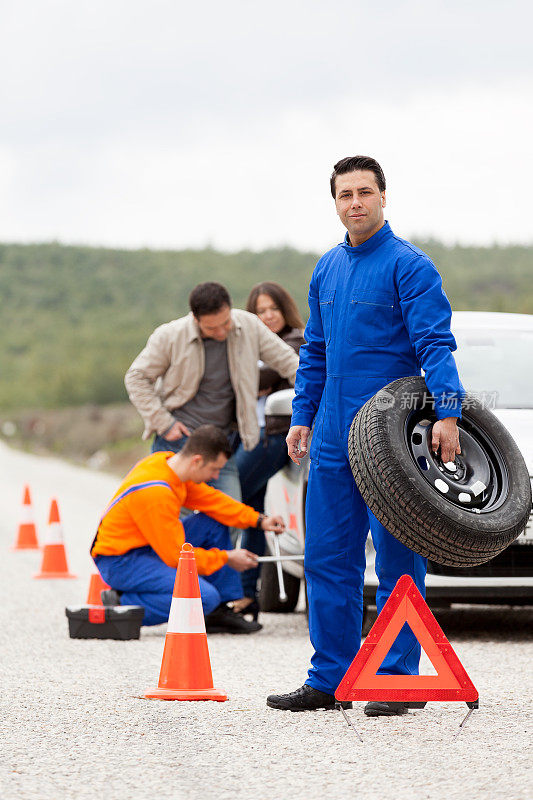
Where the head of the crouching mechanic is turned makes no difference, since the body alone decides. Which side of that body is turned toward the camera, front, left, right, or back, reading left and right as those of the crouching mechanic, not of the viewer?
right

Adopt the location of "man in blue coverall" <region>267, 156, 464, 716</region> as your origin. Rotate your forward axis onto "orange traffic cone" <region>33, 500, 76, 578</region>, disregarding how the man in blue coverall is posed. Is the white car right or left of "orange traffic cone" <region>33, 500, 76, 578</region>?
right

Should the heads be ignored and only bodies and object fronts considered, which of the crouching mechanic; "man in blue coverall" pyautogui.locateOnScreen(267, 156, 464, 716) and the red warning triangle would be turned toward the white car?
the crouching mechanic

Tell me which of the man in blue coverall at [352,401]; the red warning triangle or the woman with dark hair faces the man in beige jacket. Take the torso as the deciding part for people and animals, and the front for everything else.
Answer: the woman with dark hair

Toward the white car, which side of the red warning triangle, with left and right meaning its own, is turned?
back

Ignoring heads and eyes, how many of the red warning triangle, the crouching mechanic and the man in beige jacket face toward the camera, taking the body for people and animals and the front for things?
2

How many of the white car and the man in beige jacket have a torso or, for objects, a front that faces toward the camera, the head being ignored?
2

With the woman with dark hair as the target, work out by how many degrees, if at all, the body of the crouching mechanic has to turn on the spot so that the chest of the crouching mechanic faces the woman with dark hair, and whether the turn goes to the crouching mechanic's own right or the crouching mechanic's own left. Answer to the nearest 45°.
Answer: approximately 45° to the crouching mechanic's own left

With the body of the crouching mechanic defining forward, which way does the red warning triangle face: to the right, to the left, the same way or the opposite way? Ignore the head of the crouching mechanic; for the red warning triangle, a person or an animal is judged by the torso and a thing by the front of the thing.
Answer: to the right
